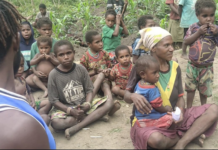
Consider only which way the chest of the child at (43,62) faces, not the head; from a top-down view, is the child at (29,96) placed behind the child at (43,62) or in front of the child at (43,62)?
in front

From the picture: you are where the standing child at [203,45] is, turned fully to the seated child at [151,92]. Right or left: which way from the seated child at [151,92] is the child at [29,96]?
right

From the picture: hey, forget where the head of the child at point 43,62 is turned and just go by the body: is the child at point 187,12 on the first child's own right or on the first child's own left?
on the first child's own left

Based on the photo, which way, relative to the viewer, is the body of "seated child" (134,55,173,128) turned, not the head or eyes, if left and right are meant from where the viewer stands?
facing the viewer and to the right of the viewer

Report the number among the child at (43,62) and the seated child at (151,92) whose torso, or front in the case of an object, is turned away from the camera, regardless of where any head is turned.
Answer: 0

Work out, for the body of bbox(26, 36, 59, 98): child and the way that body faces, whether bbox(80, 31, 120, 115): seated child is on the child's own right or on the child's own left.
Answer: on the child's own left

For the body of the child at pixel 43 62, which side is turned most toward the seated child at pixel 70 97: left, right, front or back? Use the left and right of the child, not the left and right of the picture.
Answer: front

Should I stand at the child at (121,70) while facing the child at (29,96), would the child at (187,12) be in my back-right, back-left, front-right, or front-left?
back-right

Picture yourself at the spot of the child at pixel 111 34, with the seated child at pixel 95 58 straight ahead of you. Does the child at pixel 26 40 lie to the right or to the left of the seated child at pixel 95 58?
right

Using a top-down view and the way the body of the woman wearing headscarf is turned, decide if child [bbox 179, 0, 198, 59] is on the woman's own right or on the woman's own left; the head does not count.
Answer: on the woman's own left
